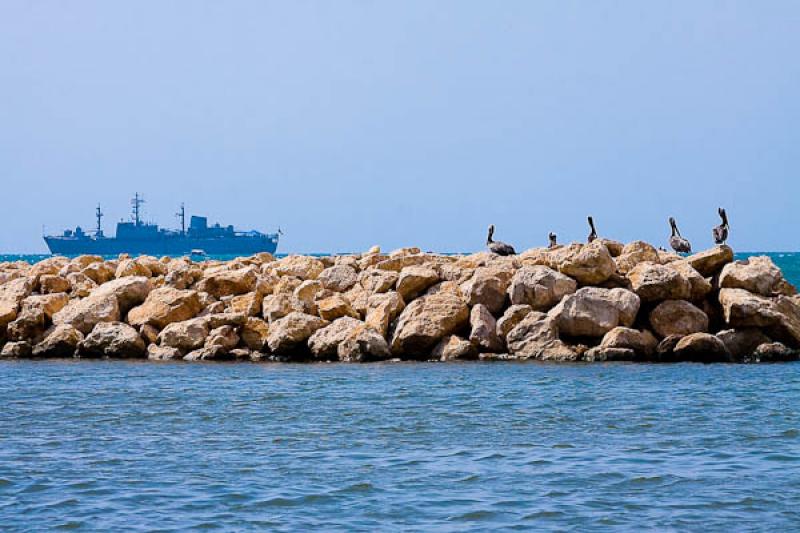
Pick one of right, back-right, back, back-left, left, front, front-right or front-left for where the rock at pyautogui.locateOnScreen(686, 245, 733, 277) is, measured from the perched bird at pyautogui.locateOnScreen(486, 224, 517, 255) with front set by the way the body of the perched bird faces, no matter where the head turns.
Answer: back-left

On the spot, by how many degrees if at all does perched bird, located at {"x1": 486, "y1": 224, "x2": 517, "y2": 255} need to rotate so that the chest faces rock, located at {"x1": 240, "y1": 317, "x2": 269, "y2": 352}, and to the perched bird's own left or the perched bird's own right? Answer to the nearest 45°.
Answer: approximately 45° to the perched bird's own left

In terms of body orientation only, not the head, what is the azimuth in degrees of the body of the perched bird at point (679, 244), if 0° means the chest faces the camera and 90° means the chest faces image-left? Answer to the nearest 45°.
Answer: approximately 90°

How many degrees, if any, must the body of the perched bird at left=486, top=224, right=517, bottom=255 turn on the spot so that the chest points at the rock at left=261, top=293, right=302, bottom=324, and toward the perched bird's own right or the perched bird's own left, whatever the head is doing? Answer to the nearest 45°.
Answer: approximately 45° to the perched bird's own left

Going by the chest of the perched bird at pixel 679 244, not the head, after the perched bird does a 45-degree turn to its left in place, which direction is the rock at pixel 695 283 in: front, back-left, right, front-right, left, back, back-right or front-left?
front-left

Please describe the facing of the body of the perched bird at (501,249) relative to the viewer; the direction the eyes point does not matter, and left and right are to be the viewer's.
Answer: facing to the left of the viewer

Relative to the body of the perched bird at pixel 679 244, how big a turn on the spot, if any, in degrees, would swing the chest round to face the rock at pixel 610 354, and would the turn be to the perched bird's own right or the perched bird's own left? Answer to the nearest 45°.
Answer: approximately 90° to the perched bird's own left

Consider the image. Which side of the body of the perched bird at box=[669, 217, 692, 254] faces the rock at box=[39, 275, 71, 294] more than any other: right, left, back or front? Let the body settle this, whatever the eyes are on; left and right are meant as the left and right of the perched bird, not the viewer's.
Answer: front

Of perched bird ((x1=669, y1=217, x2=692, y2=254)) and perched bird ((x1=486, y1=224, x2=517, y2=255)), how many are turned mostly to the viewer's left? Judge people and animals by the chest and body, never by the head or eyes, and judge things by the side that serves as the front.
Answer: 2
